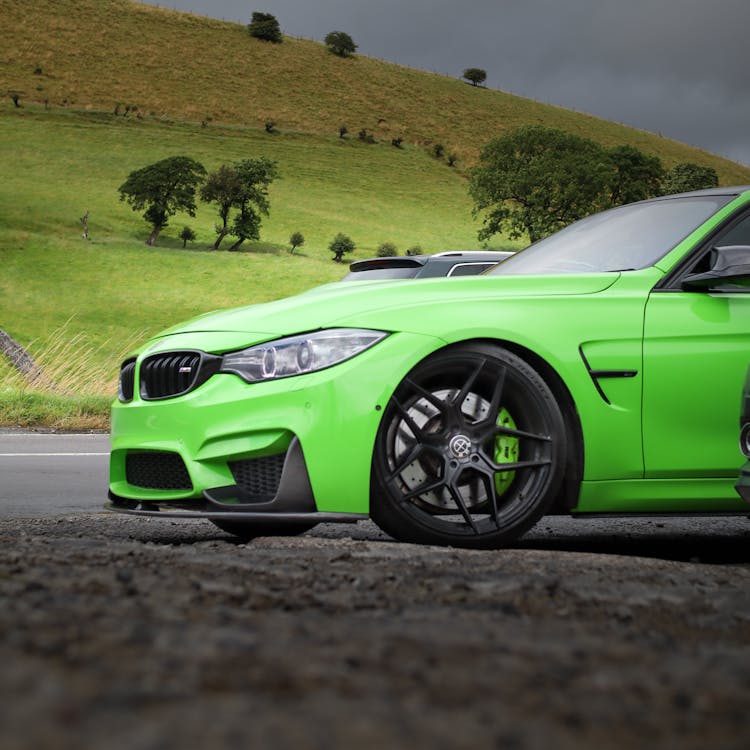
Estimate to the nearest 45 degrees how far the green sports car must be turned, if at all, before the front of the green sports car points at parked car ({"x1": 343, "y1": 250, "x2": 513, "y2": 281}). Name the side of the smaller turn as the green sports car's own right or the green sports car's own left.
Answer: approximately 135° to the green sports car's own right

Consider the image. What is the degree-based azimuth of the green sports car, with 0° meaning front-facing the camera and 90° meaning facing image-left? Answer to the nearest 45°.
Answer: approximately 45°

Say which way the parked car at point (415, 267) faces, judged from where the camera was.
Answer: facing away from the viewer and to the right of the viewer

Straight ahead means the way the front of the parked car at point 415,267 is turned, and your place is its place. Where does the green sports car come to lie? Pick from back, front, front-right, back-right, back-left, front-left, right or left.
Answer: back-right

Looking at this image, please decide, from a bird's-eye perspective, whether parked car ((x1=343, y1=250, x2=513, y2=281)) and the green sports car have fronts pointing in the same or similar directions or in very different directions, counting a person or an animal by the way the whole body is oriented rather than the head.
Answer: very different directions
